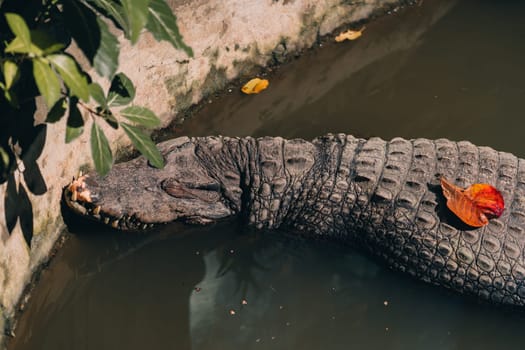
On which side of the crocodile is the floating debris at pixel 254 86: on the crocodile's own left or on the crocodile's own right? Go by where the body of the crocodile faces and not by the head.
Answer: on the crocodile's own right

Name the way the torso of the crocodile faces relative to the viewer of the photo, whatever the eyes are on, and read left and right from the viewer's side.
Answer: facing to the left of the viewer

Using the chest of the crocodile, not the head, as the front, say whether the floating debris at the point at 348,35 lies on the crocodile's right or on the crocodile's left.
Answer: on the crocodile's right
